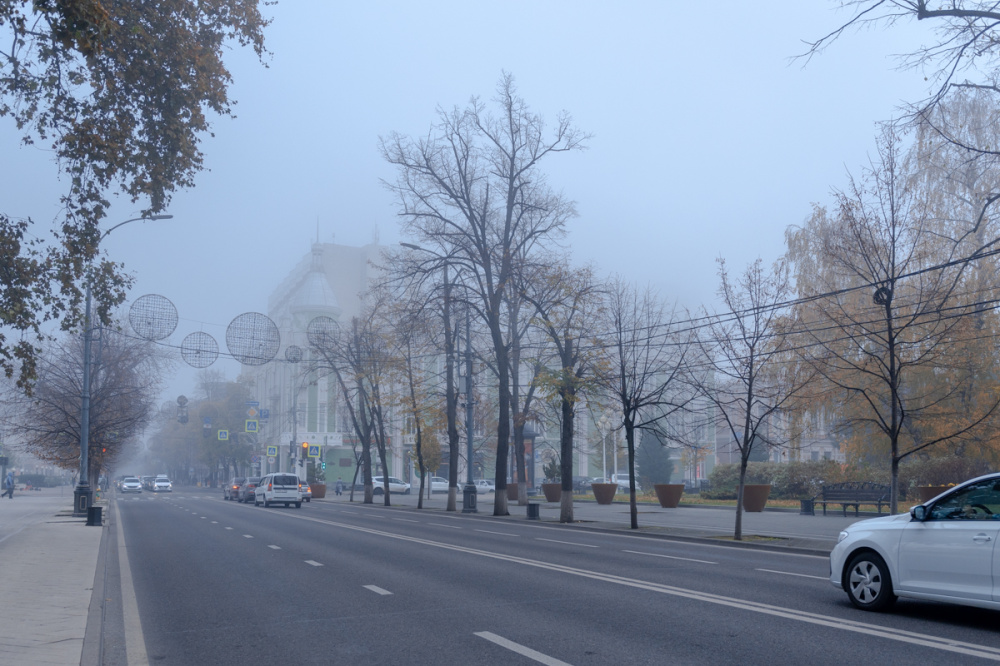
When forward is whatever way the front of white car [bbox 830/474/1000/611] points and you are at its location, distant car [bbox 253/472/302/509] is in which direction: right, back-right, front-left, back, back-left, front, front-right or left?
front

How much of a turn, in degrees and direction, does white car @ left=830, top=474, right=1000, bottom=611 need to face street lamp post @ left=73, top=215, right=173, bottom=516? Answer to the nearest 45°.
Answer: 0° — it already faces it

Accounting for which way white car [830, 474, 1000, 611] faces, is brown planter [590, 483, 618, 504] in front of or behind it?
in front

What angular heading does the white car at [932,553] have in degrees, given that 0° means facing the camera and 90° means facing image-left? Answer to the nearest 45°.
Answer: approximately 135°

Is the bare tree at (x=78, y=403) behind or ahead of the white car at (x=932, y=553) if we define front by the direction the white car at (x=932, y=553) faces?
ahead

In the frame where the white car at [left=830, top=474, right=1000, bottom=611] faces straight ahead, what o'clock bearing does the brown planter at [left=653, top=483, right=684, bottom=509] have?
The brown planter is roughly at 1 o'clock from the white car.
